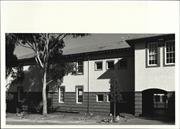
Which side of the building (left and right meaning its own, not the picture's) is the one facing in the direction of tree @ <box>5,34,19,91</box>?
right

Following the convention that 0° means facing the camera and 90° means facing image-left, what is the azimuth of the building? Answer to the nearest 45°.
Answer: approximately 0°
